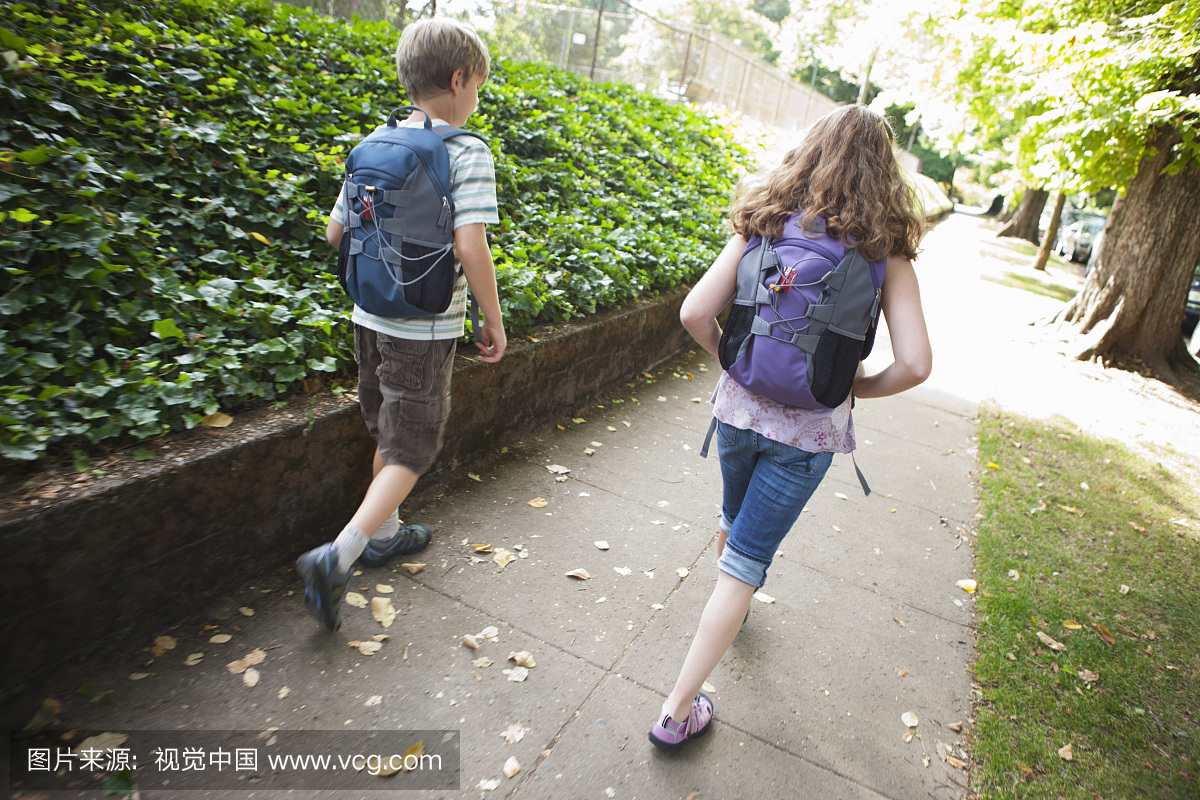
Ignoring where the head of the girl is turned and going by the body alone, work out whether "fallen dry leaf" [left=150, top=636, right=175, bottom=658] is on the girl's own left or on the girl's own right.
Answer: on the girl's own left

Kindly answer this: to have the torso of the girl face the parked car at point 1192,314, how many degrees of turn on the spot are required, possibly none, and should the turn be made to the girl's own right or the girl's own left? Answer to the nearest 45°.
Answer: approximately 45° to the girl's own right

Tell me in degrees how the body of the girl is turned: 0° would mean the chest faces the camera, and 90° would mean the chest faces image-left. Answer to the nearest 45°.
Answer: approximately 180°

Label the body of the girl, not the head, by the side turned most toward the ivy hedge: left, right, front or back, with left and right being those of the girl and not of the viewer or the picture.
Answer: left

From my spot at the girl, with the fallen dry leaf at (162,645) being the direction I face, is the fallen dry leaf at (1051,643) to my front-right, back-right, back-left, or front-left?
back-right

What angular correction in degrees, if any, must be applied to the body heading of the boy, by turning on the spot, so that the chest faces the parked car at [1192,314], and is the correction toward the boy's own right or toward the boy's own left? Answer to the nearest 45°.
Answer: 0° — they already face it

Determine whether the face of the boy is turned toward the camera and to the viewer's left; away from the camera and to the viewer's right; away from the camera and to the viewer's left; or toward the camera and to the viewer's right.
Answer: away from the camera and to the viewer's right

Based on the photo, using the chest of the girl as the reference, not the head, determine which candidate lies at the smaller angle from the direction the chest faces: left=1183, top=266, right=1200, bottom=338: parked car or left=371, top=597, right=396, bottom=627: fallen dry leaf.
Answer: the parked car

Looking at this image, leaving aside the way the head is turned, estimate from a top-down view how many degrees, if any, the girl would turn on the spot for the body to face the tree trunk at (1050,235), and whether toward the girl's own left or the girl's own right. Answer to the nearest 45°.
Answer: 0° — they already face it

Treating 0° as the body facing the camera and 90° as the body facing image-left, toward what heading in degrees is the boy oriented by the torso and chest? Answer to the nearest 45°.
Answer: approximately 225°
